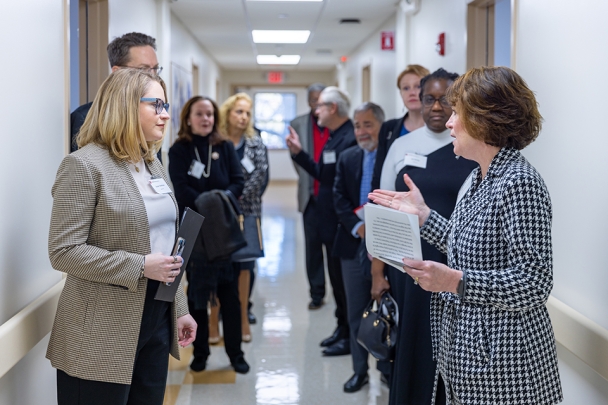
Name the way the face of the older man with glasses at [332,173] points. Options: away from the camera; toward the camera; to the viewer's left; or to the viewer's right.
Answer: to the viewer's left

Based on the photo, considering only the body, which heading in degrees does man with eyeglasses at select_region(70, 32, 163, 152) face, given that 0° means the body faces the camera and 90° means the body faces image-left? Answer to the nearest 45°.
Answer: approximately 315°

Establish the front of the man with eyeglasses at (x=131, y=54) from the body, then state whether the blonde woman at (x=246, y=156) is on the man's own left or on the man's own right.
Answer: on the man's own left

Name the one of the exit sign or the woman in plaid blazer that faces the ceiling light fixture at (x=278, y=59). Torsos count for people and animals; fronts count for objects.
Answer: the exit sign

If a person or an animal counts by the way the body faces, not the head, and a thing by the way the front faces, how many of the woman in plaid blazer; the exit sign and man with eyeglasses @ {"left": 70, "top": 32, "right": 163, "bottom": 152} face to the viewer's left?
0

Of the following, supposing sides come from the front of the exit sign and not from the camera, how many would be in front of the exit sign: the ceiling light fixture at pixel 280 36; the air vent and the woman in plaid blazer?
3

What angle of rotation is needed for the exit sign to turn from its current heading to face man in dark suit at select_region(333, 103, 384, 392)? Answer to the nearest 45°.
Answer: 0° — it already faces them

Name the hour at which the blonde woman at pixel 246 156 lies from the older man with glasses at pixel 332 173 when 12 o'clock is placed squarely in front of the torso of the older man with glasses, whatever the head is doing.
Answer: The blonde woman is roughly at 1 o'clock from the older man with glasses.

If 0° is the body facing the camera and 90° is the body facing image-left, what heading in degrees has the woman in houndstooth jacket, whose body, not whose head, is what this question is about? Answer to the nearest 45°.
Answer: approximately 90°

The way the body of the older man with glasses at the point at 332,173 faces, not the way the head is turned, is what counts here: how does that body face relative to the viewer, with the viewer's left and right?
facing to the left of the viewer

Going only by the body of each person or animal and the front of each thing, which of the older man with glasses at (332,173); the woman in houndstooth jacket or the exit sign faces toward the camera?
the exit sign

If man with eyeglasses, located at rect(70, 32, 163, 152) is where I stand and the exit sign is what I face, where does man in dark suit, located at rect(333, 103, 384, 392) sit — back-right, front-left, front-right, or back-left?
front-right

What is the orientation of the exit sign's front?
toward the camera

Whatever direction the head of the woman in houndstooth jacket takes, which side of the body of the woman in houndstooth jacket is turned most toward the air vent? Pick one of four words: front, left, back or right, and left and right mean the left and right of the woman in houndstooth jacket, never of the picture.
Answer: right

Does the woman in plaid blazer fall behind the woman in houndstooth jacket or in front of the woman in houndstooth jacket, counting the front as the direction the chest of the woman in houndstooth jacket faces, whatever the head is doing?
in front

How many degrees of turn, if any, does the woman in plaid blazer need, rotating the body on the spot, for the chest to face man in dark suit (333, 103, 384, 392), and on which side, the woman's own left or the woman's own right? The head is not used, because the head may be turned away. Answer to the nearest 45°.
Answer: approximately 90° to the woman's own left

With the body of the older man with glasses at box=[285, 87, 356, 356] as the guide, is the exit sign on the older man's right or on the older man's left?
on the older man's right

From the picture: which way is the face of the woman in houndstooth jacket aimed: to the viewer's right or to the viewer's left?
to the viewer's left

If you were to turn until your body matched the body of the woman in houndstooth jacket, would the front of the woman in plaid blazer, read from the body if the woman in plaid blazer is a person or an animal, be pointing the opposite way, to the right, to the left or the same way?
the opposite way

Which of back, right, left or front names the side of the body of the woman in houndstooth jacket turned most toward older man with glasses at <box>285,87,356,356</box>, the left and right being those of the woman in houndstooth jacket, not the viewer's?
right
